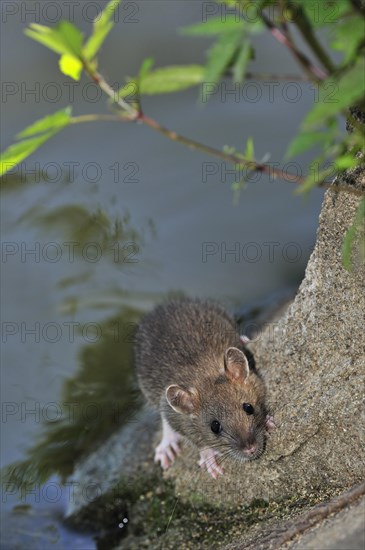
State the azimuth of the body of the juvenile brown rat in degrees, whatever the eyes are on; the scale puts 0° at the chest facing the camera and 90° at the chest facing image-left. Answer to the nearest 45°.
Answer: approximately 315°
